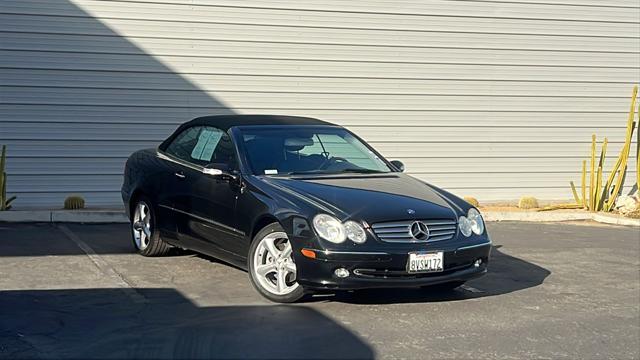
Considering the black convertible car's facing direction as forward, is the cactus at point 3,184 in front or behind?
behind

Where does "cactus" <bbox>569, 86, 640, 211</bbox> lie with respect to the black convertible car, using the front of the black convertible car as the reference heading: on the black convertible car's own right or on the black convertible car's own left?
on the black convertible car's own left

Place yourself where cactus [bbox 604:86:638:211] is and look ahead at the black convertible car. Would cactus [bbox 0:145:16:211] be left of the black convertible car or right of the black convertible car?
right

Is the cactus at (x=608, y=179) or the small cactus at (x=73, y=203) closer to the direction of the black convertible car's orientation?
the cactus

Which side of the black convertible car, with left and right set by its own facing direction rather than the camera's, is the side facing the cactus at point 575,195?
left

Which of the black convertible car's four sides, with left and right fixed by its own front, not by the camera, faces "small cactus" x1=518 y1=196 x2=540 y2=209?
left

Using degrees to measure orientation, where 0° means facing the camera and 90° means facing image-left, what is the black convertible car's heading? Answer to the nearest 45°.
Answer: approximately 315°

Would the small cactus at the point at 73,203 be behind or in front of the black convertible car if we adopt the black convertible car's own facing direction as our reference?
behind
